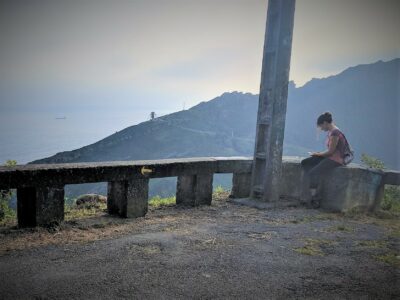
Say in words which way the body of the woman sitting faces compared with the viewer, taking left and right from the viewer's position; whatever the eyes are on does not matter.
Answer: facing to the left of the viewer

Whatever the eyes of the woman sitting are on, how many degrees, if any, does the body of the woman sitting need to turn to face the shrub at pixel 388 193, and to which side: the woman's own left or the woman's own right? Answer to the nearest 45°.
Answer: approximately 135° to the woman's own right
